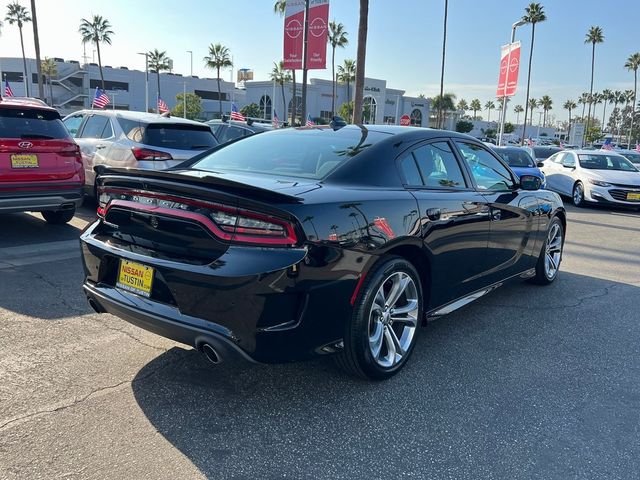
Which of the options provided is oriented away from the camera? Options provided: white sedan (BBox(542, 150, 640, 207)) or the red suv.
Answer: the red suv

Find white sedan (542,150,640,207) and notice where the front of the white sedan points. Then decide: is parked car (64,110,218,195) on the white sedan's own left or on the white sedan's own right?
on the white sedan's own right

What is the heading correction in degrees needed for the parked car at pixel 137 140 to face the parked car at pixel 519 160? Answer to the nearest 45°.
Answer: approximately 135° to its right

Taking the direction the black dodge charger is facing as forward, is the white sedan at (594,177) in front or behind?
in front

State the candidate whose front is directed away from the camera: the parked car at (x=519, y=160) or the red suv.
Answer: the red suv

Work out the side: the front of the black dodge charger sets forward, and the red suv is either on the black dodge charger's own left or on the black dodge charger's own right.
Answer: on the black dodge charger's own left

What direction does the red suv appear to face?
away from the camera

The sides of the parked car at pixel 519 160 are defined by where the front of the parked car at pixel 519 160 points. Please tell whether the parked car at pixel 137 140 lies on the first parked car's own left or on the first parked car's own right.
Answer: on the first parked car's own right

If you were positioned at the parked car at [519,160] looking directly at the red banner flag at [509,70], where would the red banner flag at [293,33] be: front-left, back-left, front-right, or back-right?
front-left

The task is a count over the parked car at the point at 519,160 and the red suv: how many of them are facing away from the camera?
1

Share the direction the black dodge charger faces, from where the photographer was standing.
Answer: facing away from the viewer and to the right of the viewer

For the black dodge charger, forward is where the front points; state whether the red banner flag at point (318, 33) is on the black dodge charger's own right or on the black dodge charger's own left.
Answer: on the black dodge charger's own left

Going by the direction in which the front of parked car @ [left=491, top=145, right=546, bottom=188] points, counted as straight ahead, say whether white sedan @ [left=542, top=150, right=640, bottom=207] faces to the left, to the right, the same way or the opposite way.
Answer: the same way

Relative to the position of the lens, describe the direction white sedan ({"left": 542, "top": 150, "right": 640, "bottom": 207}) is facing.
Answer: facing the viewer and to the right of the viewer

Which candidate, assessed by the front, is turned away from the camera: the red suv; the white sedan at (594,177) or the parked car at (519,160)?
the red suv

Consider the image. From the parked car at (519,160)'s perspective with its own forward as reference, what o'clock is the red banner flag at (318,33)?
The red banner flag is roughly at 5 o'clock from the parked car.

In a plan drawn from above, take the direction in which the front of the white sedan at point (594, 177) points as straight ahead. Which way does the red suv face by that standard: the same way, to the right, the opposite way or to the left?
the opposite way

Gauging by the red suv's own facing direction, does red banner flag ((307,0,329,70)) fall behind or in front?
in front
